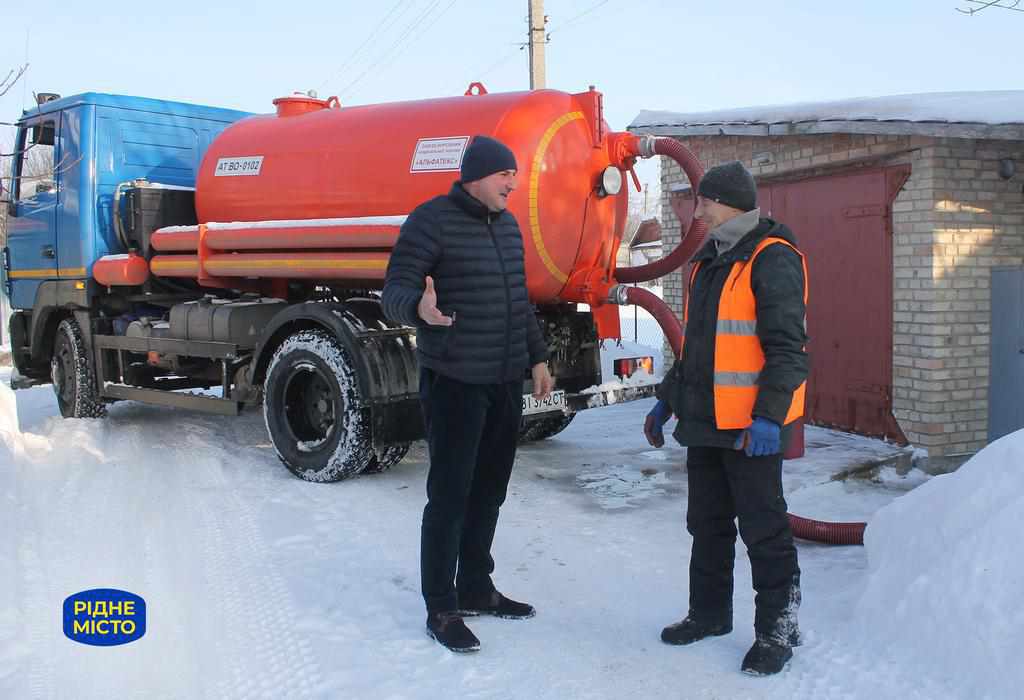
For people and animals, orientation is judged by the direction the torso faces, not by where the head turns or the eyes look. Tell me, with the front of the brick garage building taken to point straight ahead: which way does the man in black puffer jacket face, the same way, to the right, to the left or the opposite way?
to the left

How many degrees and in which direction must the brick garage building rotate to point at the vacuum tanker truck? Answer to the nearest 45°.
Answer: approximately 45° to its right

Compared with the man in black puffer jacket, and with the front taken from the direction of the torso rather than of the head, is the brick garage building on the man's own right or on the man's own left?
on the man's own left

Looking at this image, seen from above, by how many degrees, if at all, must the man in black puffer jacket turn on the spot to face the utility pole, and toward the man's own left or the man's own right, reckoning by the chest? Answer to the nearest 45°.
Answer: approximately 135° to the man's own left

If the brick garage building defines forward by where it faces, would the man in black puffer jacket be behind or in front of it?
in front

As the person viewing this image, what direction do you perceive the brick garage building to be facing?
facing the viewer and to the left of the viewer

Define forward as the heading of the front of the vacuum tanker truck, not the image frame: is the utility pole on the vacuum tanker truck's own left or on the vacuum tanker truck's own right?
on the vacuum tanker truck's own right

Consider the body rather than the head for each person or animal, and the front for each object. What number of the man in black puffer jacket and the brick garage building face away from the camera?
0

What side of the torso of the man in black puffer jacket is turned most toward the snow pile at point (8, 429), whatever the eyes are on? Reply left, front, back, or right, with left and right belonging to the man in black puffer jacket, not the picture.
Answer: back

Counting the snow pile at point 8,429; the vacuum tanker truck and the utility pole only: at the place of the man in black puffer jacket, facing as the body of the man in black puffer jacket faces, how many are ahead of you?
0

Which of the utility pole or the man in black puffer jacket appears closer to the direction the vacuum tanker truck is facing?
the utility pole

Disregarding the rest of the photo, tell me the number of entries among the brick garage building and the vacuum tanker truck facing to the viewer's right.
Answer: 0

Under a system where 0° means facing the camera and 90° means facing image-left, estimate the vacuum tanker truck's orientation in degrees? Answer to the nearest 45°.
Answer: approximately 135°

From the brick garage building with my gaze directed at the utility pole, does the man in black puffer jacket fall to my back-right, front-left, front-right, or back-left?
back-left

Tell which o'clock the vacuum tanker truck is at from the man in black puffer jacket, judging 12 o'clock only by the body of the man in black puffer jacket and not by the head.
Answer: The vacuum tanker truck is roughly at 7 o'clock from the man in black puffer jacket.

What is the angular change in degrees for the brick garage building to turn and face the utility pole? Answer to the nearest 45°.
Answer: approximately 90° to its right

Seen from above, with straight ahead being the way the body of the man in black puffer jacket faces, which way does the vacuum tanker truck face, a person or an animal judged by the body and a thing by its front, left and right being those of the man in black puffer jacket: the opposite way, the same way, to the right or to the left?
the opposite way
